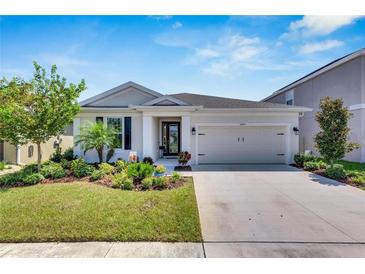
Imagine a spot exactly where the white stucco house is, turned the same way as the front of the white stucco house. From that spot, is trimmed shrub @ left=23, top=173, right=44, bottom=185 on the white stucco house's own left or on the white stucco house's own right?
on the white stucco house's own right

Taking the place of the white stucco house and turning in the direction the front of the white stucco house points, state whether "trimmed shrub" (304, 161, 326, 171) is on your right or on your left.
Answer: on your left

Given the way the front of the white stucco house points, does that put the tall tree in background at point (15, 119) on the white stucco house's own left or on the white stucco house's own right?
on the white stucco house's own right

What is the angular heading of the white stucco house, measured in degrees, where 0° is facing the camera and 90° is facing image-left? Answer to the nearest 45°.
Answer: approximately 0°

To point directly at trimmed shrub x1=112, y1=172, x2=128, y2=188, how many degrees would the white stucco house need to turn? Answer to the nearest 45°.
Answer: approximately 45° to its right

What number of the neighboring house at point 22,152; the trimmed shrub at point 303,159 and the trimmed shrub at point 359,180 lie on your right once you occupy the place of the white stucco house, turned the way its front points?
1

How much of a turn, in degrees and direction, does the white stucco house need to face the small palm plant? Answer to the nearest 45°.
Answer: approximately 90° to its right

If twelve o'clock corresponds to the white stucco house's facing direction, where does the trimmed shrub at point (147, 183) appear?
The trimmed shrub is roughly at 1 o'clock from the white stucco house.

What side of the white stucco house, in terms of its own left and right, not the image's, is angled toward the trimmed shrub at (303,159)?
left

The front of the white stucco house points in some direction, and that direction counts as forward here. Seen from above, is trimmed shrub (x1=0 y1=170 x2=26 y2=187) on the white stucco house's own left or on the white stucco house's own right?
on the white stucco house's own right
